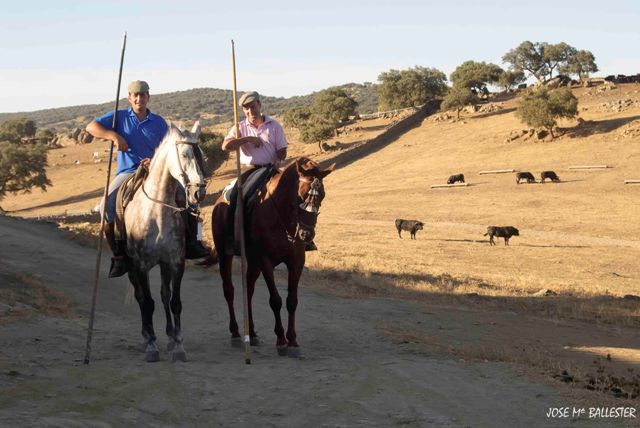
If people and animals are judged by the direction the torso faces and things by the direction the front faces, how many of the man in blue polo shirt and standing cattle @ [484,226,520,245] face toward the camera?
1

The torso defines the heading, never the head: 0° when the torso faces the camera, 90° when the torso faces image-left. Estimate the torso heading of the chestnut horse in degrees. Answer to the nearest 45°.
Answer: approximately 315°

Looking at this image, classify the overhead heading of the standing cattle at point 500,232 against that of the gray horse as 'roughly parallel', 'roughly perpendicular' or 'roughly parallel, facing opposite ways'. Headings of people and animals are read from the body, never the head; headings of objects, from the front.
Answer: roughly perpendicular

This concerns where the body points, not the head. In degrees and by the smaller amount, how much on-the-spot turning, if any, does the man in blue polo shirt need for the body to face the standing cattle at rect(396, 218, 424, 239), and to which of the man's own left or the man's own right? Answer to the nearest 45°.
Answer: approximately 135° to the man's own left

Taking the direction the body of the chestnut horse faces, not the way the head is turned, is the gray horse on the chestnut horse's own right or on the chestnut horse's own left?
on the chestnut horse's own right
